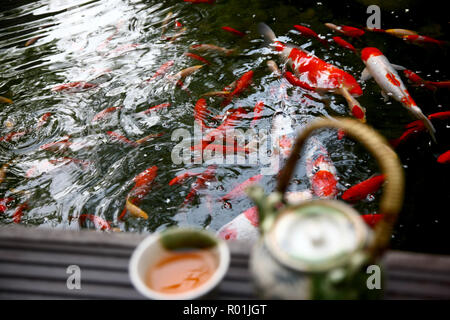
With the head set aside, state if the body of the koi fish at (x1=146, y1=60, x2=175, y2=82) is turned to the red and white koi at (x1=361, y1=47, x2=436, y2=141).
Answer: no

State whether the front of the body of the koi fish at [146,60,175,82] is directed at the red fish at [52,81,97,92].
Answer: no
